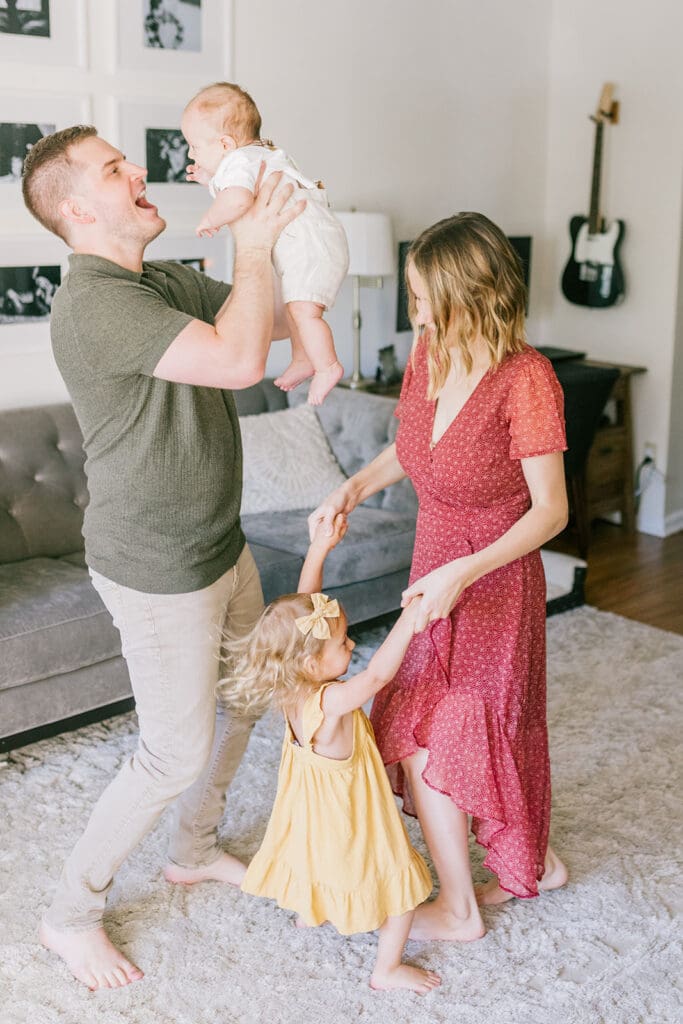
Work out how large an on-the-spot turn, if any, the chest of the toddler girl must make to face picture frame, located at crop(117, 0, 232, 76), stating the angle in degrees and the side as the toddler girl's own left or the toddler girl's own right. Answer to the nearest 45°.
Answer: approximately 45° to the toddler girl's own left

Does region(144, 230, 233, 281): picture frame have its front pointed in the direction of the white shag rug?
yes

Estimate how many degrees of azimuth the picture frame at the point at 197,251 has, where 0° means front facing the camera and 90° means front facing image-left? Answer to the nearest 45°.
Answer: approximately 0°

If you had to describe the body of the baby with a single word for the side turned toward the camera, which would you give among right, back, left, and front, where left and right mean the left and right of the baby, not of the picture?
left
